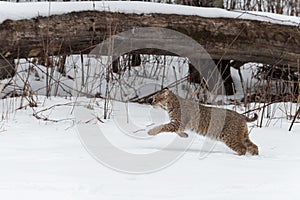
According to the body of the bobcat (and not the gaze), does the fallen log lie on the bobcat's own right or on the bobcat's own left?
on the bobcat's own right

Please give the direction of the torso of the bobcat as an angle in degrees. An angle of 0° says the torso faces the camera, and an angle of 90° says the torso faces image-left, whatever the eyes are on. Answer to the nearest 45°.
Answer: approximately 90°
